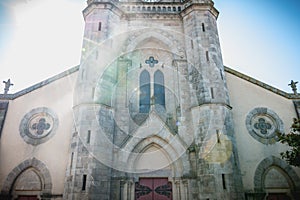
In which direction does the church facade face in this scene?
toward the camera
